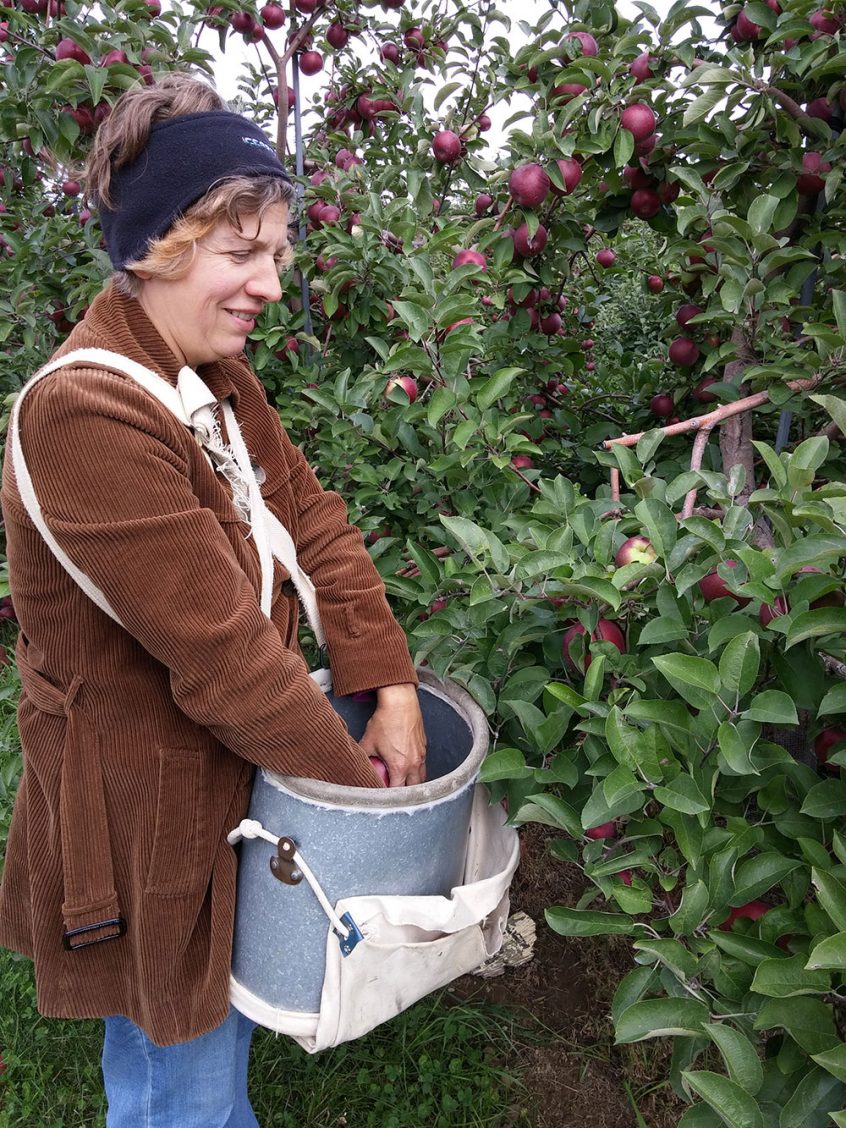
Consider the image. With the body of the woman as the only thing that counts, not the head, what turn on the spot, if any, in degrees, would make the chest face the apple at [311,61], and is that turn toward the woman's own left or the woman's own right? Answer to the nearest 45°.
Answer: approximately 90° to the woman's own left

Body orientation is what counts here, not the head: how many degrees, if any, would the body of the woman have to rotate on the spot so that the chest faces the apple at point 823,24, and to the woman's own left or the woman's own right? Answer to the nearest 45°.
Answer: approximately 45° to the woman's own left

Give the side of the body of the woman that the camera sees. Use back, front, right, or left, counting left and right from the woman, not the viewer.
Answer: right

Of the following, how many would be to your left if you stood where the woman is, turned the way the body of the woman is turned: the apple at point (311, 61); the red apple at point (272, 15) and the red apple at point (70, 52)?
3

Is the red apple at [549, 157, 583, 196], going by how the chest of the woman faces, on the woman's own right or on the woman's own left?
on the woman's own left

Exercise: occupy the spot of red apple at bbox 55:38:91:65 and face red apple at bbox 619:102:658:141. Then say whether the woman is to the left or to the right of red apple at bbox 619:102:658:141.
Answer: right

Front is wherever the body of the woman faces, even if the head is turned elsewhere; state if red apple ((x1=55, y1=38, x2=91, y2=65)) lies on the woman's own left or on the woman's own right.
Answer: on the woman's own left
